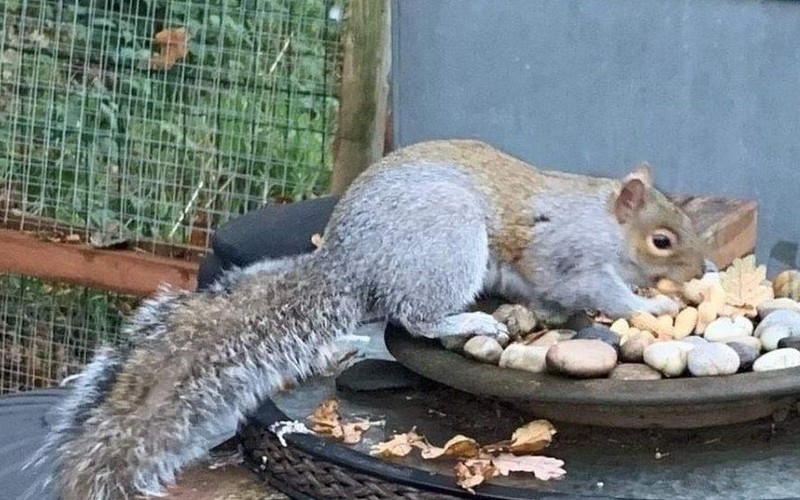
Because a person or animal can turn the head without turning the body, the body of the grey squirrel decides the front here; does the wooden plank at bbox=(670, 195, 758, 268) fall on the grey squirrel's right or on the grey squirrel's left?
on the grey squirrel's left

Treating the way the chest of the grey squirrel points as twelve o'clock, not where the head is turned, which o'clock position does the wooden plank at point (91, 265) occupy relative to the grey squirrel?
The wooden plank is roughly at 8 o'clock from the grey squirrel.

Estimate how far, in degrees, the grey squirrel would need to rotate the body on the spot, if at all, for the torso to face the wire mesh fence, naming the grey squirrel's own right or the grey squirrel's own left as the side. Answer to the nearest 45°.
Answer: approximately 90° to the grey squirrel's own left

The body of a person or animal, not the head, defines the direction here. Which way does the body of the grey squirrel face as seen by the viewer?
to the viewer's right
